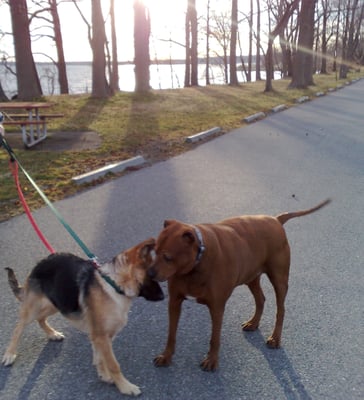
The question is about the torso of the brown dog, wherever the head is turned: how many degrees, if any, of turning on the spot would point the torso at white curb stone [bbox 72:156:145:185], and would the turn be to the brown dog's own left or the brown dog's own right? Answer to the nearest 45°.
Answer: approximately 90° to the brown dog's own right

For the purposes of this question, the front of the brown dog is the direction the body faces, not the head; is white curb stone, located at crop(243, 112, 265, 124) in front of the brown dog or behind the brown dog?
behind

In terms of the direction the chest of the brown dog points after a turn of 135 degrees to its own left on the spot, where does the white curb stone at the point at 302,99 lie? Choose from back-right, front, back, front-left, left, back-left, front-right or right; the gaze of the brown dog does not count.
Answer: left

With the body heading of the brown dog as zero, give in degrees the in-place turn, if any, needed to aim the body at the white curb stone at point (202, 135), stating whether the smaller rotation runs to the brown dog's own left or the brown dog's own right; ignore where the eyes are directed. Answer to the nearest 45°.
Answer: approximately 135° to the brown dog's own right

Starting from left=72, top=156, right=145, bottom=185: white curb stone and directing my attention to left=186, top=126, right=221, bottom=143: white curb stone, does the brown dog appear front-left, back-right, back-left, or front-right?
back-right

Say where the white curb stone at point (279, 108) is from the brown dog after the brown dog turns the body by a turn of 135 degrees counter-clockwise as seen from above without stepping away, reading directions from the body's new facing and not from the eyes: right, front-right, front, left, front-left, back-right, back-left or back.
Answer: left

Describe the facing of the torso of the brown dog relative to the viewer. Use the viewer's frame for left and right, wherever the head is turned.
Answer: facing the viewer and to the left of the viewer
